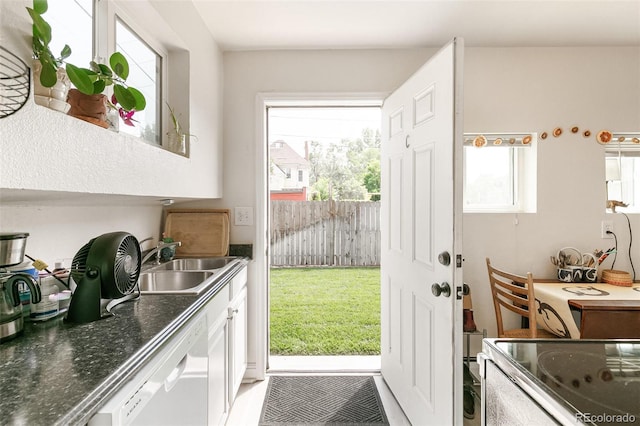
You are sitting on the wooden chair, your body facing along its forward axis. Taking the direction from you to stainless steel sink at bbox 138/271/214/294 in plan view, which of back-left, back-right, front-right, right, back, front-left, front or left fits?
back

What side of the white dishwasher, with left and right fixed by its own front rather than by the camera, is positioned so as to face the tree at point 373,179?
left

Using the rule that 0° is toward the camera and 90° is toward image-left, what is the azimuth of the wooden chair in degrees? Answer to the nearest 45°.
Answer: approximately 225°

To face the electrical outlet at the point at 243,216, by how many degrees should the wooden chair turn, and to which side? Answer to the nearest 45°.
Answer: approximately 135° to its left

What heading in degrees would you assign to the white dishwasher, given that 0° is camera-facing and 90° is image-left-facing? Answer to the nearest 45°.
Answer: approximately 315°

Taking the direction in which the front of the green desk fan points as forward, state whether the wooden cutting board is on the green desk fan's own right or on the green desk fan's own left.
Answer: on the green desk fan's own left

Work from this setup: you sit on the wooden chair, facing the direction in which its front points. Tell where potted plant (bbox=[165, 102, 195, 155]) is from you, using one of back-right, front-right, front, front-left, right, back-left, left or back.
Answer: back

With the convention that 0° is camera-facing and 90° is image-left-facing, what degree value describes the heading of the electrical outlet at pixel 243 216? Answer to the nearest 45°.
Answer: approximately 0°

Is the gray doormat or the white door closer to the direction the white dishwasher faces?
the white door

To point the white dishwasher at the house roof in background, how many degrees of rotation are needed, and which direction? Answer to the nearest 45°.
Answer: approximately 90° to its left
